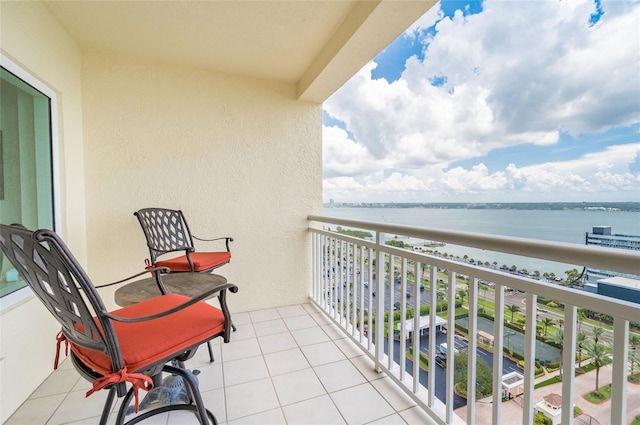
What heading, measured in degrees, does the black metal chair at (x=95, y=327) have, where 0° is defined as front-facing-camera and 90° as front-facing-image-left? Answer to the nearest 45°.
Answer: approximately 225°
